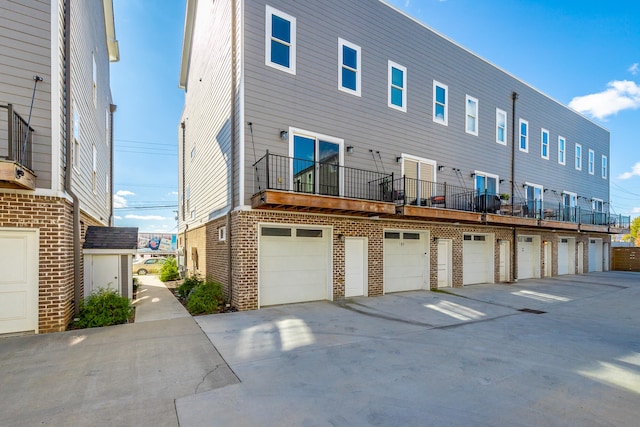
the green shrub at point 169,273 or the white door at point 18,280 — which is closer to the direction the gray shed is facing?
the white door

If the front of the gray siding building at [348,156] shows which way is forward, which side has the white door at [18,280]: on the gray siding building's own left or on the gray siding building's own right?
on the gray siding building's own right

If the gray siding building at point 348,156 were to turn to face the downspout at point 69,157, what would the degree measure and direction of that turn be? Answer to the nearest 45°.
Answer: approximately 90° to its right

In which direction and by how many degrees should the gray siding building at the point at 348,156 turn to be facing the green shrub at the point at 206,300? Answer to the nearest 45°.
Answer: approximately 90° to its right

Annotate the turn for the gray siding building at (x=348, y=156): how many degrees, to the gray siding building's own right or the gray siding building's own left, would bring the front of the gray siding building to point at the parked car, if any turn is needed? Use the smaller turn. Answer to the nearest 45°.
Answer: approximately 180°

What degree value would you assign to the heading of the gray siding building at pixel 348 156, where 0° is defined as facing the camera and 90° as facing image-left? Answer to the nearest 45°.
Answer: approximately 315°

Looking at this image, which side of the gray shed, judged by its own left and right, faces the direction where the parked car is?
back

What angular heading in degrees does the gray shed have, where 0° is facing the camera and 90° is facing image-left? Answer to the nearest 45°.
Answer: approximately 0°
